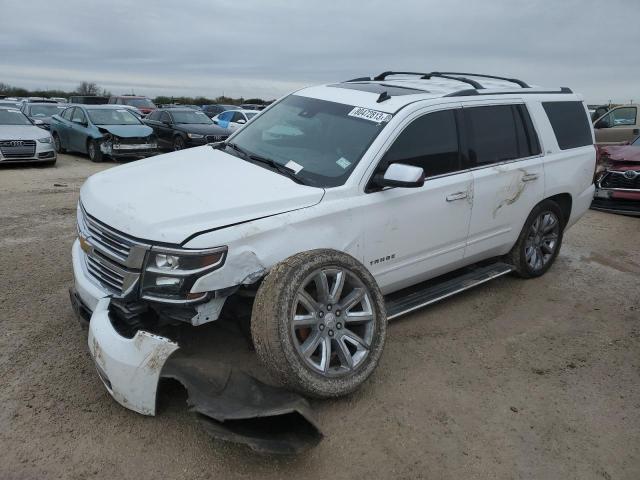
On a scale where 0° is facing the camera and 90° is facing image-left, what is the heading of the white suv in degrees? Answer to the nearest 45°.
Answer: approximately 45°

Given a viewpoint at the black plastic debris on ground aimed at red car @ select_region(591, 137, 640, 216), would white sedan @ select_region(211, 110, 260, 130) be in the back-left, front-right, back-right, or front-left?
front-left

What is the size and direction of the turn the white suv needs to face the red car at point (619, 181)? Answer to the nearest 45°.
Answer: approximately 180°

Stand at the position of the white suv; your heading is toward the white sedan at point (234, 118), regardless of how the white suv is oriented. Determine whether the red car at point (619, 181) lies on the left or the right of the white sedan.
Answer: right

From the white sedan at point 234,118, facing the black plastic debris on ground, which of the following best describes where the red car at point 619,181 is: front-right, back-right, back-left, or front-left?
front-left

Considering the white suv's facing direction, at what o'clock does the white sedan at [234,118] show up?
The white sedan is roughly at 4 o'clock from the white suv.
